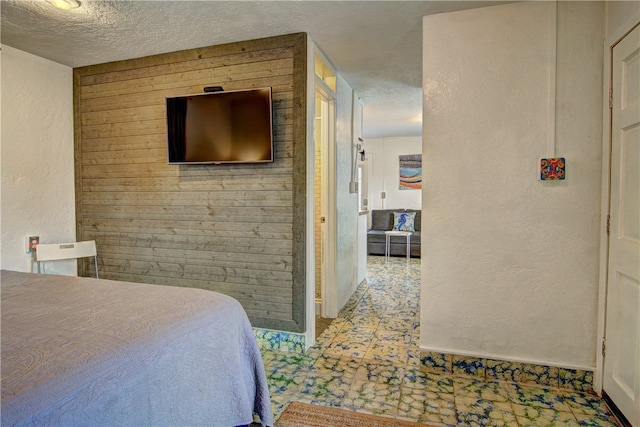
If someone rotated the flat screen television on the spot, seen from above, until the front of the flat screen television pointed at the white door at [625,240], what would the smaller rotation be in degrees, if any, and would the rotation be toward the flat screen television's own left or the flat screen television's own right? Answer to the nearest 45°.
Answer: approximately 90° to the flat screen television's own left

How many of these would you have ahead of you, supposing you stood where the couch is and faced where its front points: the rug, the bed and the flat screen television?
3

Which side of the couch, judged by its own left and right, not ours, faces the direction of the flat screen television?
front

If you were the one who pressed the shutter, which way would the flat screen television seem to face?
facing the viewer and to the left of the viewer

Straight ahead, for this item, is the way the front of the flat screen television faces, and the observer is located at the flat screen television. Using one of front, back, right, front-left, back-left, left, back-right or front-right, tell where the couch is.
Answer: back

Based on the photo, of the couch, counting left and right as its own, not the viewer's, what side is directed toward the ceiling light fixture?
front

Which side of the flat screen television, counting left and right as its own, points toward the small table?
back

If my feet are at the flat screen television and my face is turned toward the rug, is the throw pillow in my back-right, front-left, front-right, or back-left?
back-left

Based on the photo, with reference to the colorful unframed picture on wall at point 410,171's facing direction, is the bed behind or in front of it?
in front

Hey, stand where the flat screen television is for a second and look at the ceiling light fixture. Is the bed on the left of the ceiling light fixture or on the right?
left

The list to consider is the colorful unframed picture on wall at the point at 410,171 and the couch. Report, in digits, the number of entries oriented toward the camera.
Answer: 2
